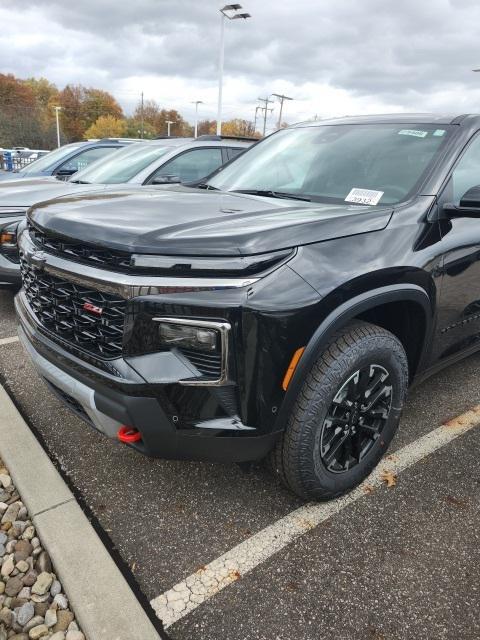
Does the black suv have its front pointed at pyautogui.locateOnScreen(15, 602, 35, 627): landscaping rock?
yes

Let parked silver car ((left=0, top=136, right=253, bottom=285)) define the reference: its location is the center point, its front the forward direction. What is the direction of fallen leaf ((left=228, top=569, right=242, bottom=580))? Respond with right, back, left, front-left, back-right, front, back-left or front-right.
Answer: front-left

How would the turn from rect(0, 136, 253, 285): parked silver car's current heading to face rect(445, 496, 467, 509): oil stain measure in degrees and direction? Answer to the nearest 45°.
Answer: approximately 45° to its left

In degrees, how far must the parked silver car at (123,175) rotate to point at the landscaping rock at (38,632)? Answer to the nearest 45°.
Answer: approximately 45° to its left

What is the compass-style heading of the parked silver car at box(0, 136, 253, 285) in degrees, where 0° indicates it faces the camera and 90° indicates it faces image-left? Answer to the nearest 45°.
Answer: approximately 45°

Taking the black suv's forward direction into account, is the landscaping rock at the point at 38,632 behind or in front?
in front

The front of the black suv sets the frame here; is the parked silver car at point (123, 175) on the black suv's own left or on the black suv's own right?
on the black suv's own right

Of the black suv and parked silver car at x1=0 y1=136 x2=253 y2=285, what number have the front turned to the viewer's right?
0

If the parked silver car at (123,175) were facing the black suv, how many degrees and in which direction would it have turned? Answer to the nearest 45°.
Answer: approximately 45° to its left

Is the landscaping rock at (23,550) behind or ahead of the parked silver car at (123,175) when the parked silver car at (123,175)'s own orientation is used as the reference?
ahead
